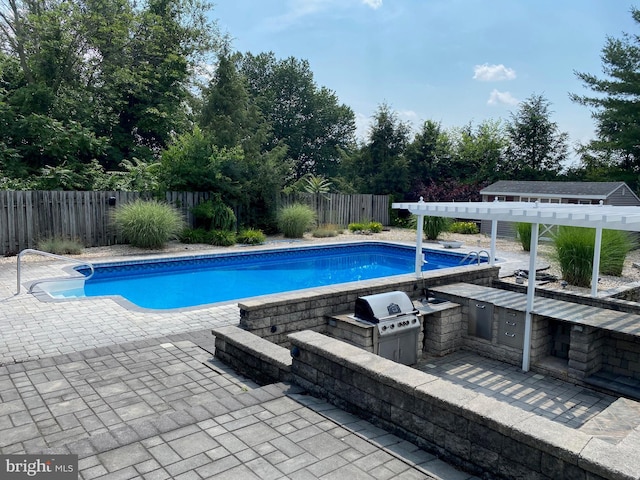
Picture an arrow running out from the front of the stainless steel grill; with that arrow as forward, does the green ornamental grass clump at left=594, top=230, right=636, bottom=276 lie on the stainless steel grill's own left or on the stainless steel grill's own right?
on the stainless steel grill's own left

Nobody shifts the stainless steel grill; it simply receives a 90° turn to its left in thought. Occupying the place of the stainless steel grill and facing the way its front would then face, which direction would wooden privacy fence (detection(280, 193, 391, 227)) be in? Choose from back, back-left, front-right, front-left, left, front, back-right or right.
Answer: front-left

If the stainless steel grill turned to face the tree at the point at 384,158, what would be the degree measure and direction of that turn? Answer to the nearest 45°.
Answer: approximately 135° to its left

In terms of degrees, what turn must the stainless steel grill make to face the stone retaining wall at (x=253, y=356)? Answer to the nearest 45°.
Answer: approximately 90° to its right

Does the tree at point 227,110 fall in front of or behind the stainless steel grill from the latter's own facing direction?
behind

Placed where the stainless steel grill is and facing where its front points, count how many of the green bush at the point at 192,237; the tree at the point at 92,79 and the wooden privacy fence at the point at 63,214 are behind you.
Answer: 3

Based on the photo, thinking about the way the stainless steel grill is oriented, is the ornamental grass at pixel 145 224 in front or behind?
behind

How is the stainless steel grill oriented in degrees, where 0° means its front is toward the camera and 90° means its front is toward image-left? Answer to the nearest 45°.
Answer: approximately 315°

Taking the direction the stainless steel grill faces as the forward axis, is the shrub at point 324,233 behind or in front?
behind

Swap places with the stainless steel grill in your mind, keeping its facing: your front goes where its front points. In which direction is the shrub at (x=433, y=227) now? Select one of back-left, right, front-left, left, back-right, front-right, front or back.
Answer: back-left
